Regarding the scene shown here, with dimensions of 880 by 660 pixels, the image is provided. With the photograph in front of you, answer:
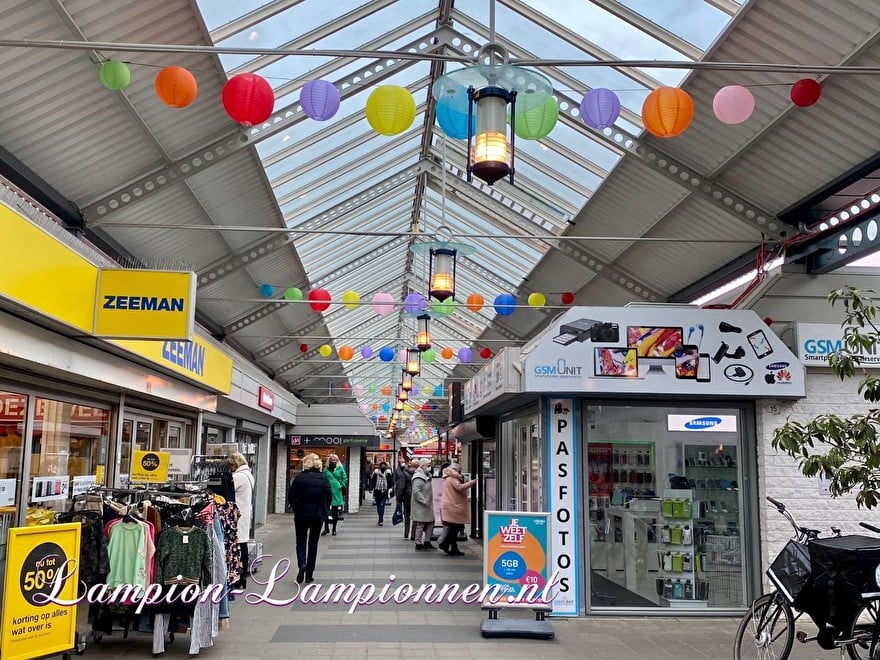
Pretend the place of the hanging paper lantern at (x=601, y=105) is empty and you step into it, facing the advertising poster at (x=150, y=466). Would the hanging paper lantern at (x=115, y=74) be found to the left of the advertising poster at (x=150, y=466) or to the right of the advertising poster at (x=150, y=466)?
left

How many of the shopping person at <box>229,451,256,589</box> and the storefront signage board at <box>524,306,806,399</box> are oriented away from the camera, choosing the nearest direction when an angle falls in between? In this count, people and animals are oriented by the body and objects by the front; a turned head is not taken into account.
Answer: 0

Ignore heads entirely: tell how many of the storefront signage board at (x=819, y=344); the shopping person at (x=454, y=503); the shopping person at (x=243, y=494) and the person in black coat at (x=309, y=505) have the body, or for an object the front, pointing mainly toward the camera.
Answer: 1

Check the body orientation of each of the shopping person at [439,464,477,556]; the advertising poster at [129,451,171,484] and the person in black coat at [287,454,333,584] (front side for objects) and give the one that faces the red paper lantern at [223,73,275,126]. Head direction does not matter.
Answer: the advertising poster

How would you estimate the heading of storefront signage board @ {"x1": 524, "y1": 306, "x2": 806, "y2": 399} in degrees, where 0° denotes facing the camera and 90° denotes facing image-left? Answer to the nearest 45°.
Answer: approximately 0°

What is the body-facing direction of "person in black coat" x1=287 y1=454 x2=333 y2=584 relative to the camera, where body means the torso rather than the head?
away from the camera

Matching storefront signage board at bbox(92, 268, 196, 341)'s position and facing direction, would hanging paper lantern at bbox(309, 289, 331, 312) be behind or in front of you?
behind

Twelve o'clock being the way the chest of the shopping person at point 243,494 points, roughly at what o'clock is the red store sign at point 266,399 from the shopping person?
The red store sign is roughly at 3 o'clock from the shopping person.

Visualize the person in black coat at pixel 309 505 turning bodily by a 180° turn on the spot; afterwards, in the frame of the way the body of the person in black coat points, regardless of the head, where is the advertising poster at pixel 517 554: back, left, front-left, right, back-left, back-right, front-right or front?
front-left

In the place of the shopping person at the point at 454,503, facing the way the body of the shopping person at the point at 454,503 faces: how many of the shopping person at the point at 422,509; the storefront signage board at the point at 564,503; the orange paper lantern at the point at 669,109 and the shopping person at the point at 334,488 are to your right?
2

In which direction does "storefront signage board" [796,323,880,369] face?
toward the camera

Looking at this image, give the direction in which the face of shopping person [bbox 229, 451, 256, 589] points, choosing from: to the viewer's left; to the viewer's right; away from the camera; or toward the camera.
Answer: to the viewer's left
